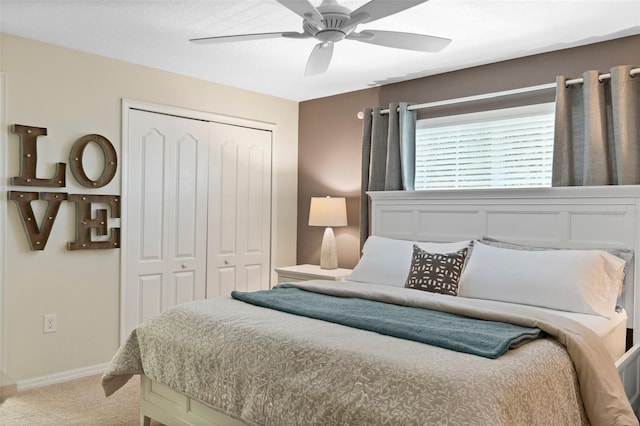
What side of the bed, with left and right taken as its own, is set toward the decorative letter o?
right

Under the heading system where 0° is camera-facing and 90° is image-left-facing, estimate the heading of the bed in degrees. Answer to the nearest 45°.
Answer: approximately 45°

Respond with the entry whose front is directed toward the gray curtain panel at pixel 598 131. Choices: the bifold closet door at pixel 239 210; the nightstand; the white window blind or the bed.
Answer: the bifold closet door

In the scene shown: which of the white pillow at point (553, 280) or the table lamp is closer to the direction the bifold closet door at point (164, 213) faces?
the white pillow

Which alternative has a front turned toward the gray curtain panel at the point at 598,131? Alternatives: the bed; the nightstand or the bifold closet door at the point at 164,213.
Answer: the bifold closet door

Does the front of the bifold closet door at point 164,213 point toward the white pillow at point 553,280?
yes

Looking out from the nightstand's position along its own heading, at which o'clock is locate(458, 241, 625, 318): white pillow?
The white pillow is roughly at 9 o'clock from the nightstand.

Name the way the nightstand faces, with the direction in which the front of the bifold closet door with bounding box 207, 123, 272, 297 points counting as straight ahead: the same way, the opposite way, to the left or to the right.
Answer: to the right
